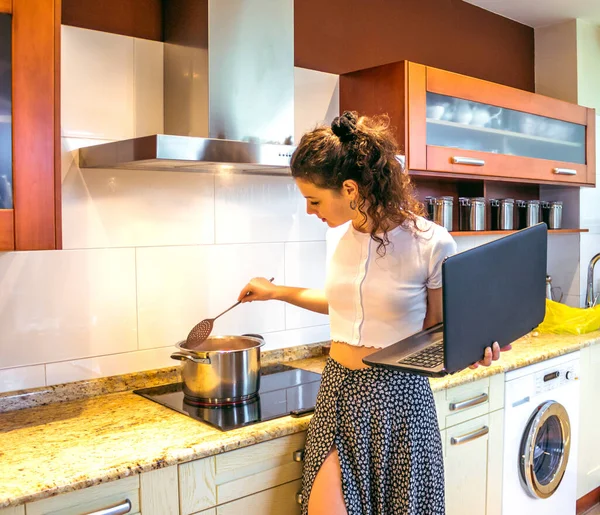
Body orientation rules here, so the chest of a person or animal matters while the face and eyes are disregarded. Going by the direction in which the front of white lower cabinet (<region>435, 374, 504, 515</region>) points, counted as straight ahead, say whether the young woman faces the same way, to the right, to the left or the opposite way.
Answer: to the right

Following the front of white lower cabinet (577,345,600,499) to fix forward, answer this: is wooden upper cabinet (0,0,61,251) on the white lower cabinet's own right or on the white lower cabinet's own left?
on the white lower cabinet's own right

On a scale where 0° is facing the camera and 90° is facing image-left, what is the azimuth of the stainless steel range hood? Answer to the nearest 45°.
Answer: approximately 315°

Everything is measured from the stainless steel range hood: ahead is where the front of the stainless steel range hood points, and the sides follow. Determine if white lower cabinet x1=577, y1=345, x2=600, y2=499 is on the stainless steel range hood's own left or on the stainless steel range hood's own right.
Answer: on the stainless steel range hood's own left

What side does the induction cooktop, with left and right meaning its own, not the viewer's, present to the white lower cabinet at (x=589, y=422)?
left

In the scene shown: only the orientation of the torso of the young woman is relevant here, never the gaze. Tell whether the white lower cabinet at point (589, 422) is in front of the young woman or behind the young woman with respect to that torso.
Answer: behind

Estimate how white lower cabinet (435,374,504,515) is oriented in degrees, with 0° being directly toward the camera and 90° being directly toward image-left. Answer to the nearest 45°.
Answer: approximately 315°

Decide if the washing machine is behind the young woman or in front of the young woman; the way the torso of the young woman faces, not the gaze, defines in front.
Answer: behind
